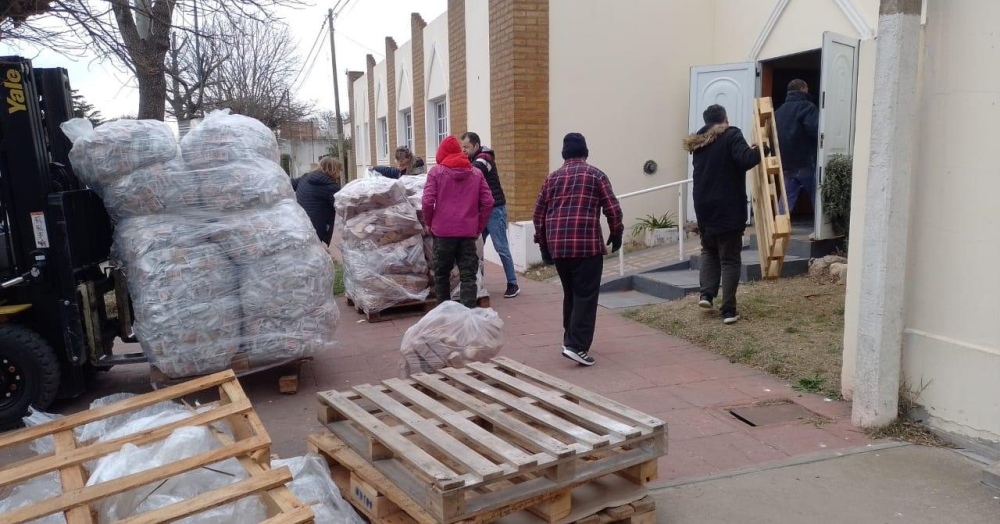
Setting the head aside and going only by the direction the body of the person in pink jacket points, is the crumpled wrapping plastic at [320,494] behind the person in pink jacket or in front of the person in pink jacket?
behind

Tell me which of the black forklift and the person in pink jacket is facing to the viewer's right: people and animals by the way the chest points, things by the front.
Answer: the black forklift

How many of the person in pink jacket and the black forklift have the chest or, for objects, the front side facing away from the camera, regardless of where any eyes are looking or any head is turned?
1

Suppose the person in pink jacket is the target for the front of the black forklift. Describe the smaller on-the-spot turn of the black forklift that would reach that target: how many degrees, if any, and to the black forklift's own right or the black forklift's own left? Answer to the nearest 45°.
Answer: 0° — it already faces them

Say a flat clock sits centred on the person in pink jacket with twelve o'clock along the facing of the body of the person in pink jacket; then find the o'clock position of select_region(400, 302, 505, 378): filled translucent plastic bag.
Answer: The filled translucent plastic bag is roughly at 6 o'clock from the person in pink jacket.

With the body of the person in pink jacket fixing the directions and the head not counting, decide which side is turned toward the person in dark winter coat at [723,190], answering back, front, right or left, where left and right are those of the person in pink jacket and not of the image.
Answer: right

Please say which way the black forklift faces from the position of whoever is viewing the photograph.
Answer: facing to the right of the viewer

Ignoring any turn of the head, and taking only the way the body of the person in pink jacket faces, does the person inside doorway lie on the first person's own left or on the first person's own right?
on the first person's own right

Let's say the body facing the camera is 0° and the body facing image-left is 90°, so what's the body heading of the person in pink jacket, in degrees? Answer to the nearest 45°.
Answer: approximately 180°

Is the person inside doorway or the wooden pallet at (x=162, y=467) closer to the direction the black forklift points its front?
the person inside doorway
